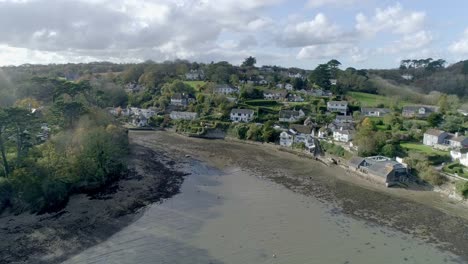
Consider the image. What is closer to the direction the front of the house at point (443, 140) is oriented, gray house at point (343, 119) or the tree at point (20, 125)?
the tree

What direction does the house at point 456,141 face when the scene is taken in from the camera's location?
facing the viewer and to the left of the viewer

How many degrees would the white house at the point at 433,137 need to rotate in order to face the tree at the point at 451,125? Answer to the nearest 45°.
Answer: approximately 135° to its right

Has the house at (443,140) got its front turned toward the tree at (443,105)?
no

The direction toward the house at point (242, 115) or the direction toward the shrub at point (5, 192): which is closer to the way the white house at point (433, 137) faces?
the shrub

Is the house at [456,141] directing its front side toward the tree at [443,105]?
no

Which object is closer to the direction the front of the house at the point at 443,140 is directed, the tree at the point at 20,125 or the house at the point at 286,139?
the tree

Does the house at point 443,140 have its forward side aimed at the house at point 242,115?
no

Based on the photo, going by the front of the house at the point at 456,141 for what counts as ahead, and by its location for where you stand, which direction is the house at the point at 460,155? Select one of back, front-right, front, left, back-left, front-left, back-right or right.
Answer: front-left

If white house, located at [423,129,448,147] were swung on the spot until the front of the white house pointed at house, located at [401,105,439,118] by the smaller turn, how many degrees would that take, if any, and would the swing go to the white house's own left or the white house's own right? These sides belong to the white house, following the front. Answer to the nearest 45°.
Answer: approximately 135° to the white house's own right

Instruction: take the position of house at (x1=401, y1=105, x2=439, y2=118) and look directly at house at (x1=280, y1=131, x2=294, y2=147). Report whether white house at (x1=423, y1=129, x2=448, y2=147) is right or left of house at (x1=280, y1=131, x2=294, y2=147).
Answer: left

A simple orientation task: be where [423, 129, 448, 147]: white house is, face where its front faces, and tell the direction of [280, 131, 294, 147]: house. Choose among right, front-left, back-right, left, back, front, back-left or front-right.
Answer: front-right

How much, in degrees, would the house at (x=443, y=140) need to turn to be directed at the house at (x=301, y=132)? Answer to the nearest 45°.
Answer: approximately 45° to its right

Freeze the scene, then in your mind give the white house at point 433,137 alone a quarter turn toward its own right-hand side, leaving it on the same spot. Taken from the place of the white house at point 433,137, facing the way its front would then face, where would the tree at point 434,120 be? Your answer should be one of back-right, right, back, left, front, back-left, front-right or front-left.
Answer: front-right

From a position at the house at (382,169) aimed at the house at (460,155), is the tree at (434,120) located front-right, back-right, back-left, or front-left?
front-left

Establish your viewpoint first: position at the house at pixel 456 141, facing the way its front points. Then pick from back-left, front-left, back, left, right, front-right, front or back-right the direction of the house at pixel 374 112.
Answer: right

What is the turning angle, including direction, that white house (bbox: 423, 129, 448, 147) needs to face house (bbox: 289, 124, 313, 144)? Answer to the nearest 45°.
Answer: approximately 45° to its right

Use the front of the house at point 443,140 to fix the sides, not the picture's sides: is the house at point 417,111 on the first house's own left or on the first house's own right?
on the first house's own right

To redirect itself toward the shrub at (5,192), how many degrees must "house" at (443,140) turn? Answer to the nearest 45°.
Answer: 0° — it already faces it

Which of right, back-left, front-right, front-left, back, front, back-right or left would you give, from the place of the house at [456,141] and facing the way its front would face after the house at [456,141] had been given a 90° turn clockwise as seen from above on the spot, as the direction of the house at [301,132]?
front-left
